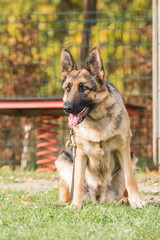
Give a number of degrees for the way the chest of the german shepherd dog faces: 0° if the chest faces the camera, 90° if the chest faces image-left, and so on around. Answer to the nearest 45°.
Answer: approximately 0°

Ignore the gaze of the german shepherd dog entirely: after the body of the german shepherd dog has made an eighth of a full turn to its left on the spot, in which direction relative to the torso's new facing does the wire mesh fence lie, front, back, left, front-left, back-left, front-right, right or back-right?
back-left

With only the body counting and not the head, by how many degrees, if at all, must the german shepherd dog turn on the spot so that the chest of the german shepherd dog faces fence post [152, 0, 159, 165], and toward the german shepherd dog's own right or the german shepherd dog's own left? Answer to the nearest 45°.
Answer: approximately 180°
